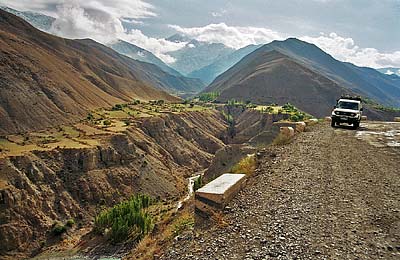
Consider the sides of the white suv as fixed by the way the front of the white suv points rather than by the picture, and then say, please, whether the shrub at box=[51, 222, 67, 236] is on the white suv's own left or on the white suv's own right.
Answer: on the white suv's own right

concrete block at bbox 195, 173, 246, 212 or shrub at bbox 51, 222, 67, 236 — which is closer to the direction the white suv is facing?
the concrete block

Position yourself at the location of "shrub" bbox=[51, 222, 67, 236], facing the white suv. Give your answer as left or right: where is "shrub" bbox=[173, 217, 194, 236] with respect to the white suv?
right

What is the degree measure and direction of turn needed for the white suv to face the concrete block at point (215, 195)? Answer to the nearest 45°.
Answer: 0° — it already faces it

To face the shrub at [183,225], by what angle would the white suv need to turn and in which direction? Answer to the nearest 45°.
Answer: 0° — it already faces it

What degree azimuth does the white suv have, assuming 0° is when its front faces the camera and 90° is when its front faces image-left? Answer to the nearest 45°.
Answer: approximately 0°

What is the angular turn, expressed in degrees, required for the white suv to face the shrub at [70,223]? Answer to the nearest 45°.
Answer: approximately 90° to its right

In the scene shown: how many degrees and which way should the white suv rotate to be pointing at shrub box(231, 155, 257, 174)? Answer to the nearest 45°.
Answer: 0° — it already faces it
